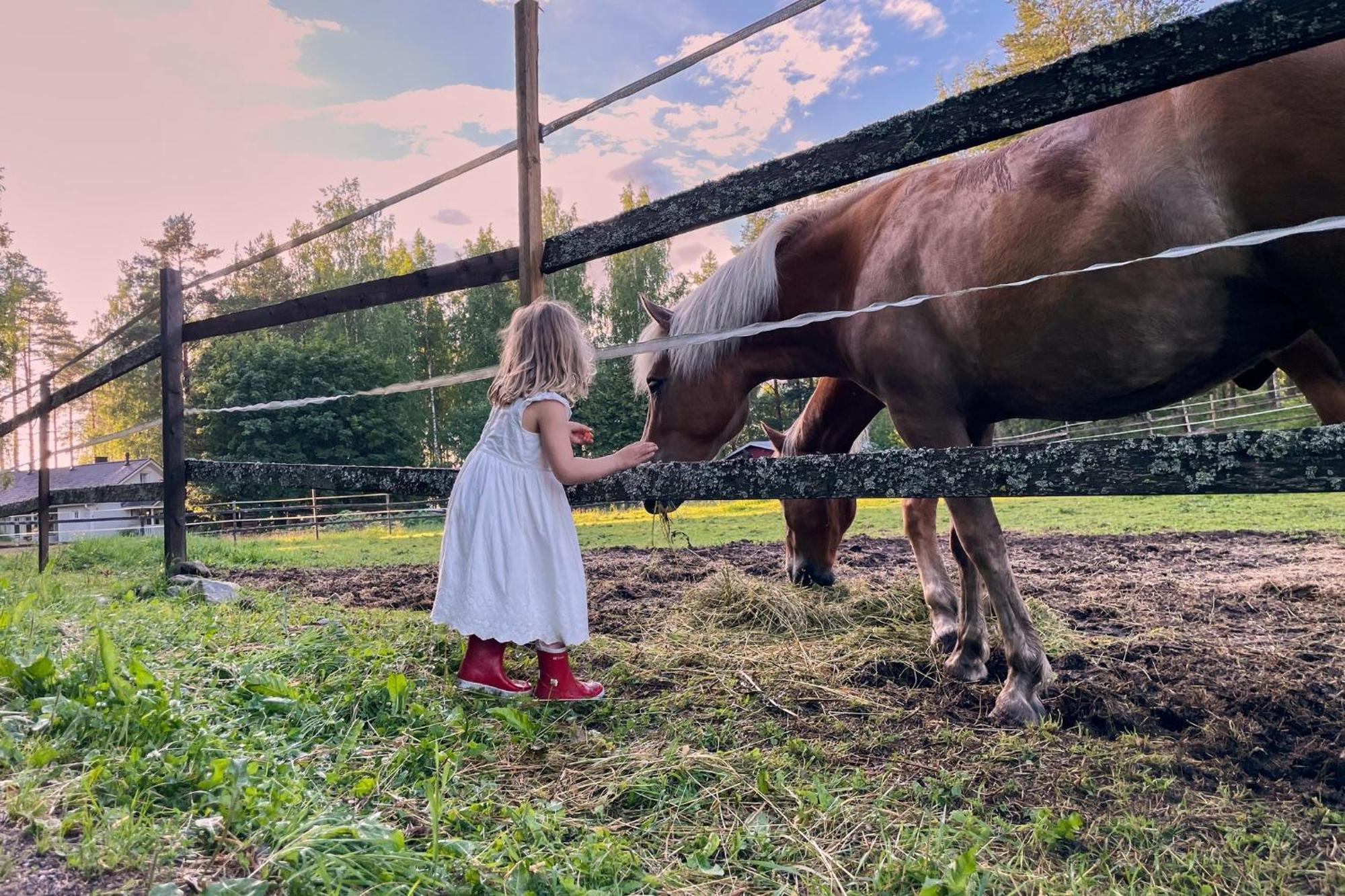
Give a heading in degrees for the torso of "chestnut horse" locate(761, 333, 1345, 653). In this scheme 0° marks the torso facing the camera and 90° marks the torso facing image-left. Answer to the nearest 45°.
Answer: approximately 90°

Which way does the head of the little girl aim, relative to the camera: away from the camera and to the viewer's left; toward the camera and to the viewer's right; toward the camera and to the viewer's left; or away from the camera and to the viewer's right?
away from the camera and to the viewer's right

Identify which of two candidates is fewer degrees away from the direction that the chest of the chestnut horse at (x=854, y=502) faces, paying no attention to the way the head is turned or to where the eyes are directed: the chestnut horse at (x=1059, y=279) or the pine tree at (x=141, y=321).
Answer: the pine tree

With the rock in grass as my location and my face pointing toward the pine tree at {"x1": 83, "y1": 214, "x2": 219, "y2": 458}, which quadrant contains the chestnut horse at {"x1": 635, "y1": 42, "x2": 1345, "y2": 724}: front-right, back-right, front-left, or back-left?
back-right

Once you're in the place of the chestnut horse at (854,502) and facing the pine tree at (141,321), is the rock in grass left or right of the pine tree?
left

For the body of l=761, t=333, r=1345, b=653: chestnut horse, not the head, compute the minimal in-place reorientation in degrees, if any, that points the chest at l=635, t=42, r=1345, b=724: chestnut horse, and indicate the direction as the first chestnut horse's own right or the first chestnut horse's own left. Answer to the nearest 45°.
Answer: approximately 135° to the first chestnut horse's own left
